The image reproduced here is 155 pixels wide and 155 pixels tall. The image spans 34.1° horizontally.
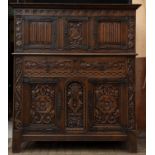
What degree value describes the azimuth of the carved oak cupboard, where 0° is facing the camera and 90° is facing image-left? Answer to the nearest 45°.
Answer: approximately 0°
